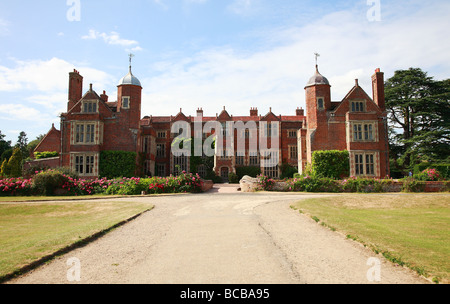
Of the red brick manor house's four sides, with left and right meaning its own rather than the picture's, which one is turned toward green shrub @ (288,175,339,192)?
front

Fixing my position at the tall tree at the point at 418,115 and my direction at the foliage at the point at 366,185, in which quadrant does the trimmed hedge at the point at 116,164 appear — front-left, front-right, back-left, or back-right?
front-right

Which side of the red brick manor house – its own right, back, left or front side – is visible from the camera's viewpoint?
front

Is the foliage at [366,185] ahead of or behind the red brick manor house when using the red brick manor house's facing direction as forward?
ahead

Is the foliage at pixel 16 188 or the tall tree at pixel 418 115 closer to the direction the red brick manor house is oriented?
the foliage

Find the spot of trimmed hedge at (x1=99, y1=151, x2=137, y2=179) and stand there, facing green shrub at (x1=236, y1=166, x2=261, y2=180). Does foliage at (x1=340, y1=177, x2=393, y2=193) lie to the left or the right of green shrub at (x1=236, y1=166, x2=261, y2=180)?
right

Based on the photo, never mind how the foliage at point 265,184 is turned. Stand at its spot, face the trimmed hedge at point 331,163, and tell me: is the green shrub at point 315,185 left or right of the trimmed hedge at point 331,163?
right

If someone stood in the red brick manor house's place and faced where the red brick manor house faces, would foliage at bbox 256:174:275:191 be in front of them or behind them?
in front

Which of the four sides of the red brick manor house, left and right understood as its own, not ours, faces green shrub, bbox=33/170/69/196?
right

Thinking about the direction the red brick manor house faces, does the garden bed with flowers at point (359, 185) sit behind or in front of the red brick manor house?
in front
